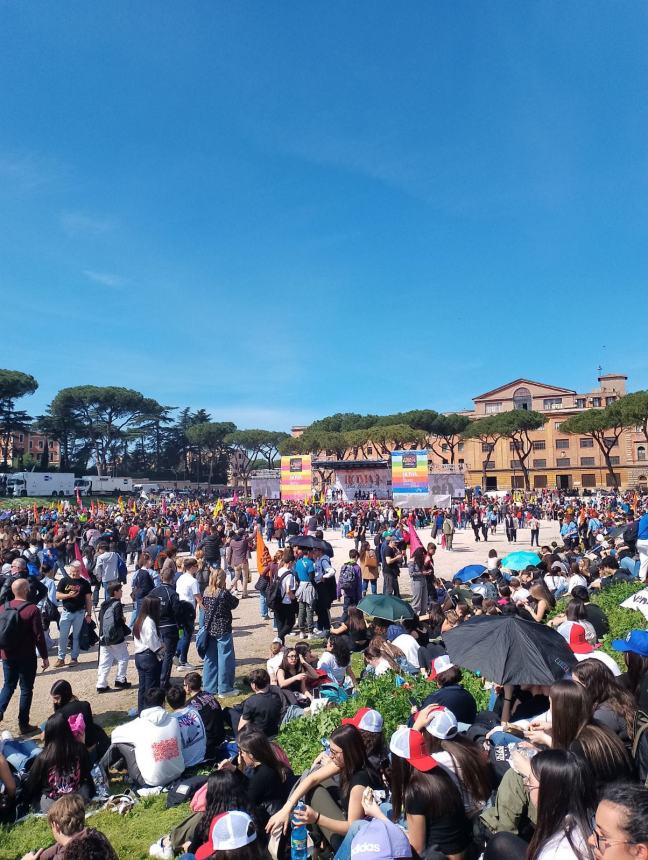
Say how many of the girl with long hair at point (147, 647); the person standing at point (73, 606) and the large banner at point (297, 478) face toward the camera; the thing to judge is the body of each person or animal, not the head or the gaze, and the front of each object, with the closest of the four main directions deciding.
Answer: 2

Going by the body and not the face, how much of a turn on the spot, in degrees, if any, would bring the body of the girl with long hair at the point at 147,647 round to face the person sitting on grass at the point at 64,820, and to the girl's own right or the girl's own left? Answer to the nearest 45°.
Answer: approximately 135° to the girl's own right

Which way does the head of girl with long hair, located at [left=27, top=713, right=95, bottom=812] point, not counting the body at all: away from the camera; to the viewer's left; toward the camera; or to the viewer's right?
away from the camera

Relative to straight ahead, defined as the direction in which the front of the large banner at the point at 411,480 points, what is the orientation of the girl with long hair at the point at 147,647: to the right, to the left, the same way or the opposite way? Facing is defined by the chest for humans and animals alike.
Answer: the opposite way

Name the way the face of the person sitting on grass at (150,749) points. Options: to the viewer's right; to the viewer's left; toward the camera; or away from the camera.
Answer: away from the camera

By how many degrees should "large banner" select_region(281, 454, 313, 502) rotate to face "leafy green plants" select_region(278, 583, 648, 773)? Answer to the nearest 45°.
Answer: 0° — it already faces it

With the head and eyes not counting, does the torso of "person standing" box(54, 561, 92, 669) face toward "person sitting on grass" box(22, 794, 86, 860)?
yes

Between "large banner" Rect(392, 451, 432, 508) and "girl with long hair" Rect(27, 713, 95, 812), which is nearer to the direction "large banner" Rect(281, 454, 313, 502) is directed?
the girl with long hair

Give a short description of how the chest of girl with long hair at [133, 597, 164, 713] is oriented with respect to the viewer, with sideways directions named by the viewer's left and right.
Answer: facing away from the viewer and to the right of the viewer

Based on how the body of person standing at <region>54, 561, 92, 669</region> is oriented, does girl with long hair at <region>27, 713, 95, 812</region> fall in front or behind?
in front

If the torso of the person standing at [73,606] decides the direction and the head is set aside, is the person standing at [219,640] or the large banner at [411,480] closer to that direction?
the person standing

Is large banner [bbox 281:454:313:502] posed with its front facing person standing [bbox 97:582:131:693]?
yes

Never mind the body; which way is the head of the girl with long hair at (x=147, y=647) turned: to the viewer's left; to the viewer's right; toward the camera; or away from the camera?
away from the camera
